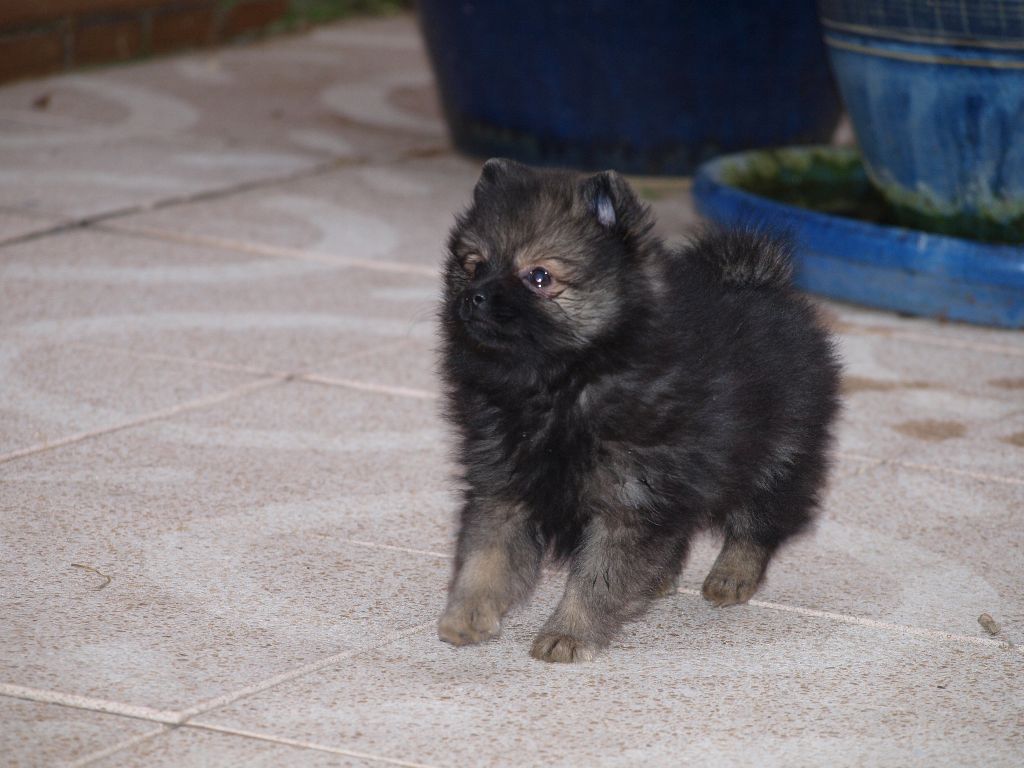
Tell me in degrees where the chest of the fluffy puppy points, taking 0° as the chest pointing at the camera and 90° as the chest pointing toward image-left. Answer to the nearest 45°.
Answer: approximately 45°

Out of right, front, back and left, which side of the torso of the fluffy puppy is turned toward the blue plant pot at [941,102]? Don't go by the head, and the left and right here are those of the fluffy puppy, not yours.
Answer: back

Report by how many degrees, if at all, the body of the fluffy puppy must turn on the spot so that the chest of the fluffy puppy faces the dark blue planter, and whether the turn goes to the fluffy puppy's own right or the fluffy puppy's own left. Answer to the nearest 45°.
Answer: approximately 135° to the fluffy puppy's own right

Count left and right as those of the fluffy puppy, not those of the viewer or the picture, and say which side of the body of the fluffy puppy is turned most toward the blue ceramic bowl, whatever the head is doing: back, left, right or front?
back
